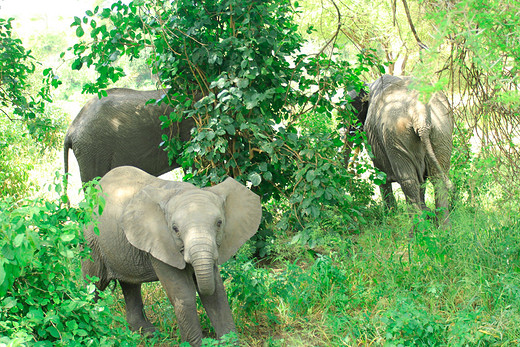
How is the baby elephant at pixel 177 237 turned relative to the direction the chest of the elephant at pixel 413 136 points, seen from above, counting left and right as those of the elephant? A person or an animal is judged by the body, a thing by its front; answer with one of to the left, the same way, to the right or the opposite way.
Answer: the opposite way

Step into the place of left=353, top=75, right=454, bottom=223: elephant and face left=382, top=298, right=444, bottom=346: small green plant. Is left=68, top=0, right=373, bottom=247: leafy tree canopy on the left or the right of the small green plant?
right

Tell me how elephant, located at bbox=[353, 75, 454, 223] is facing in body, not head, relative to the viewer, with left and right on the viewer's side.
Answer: facing away from the viewer and to the left of the viewer

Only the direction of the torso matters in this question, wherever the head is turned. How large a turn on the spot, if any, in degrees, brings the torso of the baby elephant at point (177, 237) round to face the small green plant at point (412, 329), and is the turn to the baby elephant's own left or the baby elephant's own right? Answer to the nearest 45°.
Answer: approximately 45° to the baby elephant's own left

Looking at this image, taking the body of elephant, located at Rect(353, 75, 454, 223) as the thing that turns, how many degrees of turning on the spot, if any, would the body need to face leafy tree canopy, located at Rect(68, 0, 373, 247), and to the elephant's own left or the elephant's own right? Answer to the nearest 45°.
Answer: approximately 90° to the elephant's own left

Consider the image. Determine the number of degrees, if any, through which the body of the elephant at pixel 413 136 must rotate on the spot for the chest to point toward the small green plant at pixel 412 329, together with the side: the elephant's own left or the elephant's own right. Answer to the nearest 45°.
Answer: approximately 135° to the elephant's own left

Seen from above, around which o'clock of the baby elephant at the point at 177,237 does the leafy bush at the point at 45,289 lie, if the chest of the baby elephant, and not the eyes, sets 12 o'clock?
The leafy bush is roughly at 3 o'clock from the baby elephant.
